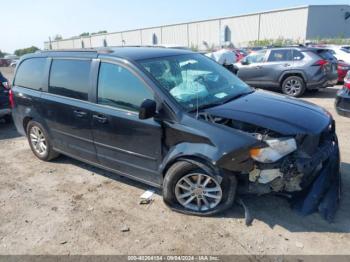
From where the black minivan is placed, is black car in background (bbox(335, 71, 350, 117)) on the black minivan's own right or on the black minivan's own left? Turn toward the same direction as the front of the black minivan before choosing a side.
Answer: on the black minivan's own left

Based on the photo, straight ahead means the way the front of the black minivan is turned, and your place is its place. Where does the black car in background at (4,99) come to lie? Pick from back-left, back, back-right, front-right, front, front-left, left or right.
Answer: back

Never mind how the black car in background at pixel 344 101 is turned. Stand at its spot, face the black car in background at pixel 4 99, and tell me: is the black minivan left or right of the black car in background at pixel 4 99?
left

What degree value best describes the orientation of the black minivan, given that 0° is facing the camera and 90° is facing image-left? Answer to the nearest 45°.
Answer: approximately 315°
